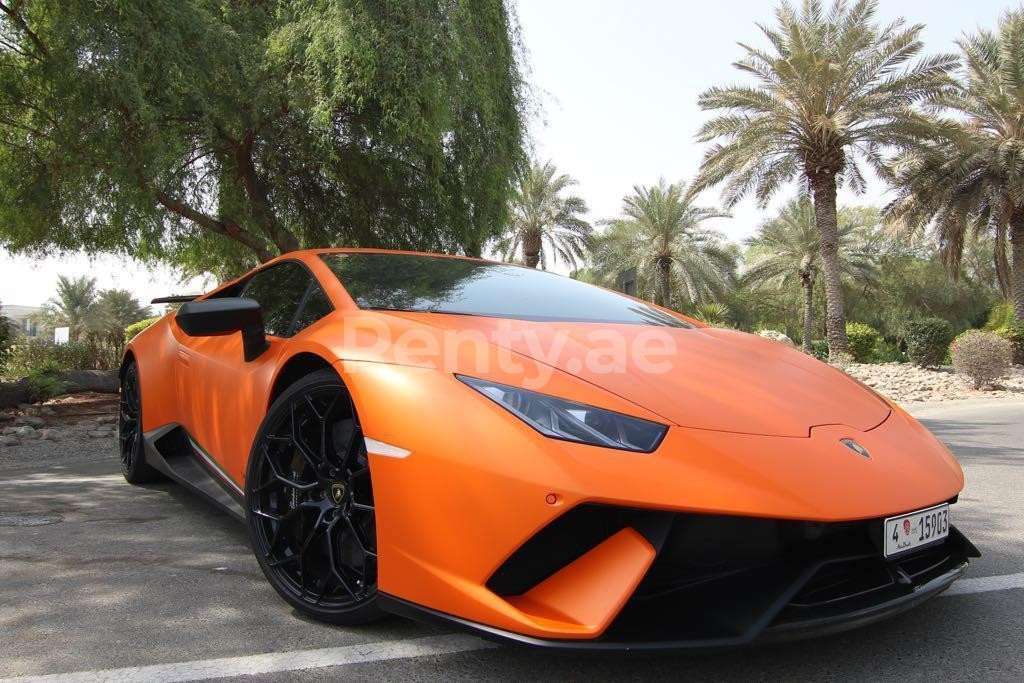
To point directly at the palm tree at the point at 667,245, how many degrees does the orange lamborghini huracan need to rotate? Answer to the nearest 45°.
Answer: approximately 135° to its left

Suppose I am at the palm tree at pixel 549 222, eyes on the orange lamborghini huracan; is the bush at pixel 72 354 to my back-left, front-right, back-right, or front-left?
front-right

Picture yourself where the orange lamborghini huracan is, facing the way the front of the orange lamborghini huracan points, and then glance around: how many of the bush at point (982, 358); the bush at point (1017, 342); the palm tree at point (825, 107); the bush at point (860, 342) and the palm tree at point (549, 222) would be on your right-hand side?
0

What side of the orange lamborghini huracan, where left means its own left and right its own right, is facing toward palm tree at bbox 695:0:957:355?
left

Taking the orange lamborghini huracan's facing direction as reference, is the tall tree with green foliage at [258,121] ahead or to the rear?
to the rear

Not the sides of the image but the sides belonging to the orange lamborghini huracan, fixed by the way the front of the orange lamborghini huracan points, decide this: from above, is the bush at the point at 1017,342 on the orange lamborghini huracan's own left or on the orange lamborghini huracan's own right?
on the orange lamborghini huracan's own left

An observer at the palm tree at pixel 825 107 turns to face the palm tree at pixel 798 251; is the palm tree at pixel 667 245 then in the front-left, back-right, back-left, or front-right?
front-left

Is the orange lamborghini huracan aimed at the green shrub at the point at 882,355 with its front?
no

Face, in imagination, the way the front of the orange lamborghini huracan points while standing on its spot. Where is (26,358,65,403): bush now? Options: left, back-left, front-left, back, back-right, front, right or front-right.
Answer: back

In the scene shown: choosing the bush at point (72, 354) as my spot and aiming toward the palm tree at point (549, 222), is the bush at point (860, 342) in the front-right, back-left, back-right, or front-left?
front-right

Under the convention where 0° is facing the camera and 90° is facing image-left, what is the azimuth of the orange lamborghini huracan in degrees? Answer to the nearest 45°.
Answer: approximately 315°

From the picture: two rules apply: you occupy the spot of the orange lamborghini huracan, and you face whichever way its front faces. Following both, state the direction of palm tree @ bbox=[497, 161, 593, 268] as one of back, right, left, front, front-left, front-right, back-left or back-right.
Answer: back-left

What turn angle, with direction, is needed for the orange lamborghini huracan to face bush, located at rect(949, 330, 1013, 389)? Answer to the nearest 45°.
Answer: approximately 90° to its left

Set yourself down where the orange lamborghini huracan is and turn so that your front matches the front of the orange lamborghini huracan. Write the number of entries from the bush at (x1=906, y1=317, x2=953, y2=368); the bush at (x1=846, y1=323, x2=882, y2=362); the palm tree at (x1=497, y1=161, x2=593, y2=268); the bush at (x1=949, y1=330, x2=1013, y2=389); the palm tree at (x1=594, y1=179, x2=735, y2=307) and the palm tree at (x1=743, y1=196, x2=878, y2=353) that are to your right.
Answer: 0

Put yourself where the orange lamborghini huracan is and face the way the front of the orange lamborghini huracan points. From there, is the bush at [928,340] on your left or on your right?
on your left

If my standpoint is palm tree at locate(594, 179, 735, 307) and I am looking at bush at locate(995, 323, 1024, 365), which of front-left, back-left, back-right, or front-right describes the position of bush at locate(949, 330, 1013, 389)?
front-right

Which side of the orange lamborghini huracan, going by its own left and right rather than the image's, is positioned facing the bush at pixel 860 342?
left

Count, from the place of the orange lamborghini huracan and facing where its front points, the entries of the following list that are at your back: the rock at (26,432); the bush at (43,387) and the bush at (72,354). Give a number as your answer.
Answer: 3

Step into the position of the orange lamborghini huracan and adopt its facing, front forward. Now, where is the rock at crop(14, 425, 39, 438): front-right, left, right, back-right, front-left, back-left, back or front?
back
